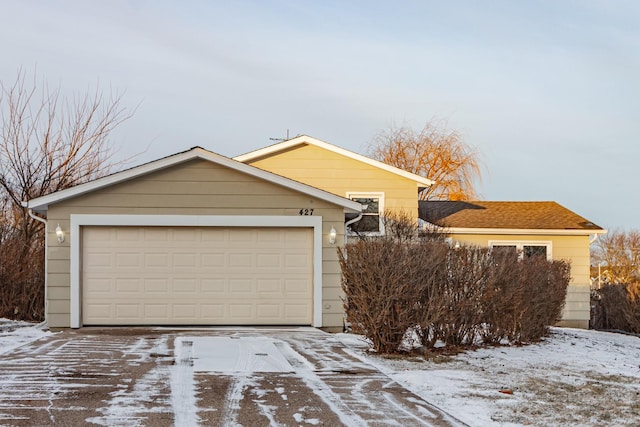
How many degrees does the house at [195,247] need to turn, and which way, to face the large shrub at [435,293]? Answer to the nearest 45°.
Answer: approximately 45° to its left

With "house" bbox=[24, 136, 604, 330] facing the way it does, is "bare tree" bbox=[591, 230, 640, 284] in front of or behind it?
behind

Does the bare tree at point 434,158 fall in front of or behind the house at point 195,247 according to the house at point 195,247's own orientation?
behind

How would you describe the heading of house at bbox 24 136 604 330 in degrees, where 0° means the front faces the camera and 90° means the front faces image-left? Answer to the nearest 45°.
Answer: approximately 0°
